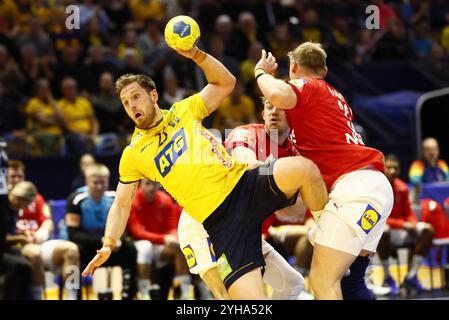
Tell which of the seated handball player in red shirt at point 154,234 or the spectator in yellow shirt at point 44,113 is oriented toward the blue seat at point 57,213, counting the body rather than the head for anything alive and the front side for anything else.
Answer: the spectator in yellow shirt

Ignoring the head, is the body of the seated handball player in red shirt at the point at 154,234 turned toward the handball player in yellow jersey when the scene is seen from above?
yes

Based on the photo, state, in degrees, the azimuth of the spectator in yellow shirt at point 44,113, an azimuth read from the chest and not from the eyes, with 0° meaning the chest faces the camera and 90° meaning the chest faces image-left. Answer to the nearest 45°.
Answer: approximately 0°

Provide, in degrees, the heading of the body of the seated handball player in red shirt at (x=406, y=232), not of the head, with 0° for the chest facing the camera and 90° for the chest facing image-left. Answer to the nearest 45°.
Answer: approximately 0°

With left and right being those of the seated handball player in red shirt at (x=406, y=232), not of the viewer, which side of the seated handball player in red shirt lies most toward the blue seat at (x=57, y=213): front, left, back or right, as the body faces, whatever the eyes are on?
right

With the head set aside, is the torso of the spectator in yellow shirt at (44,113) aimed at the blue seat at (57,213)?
yes
